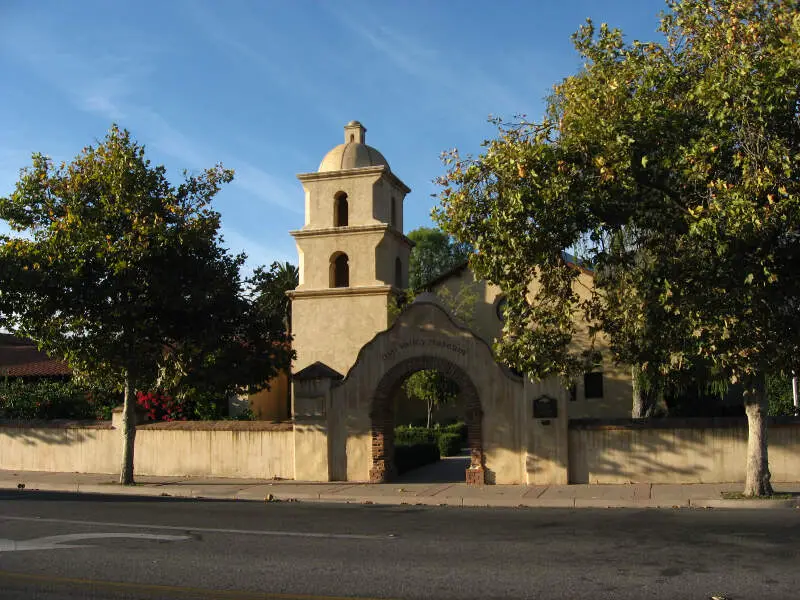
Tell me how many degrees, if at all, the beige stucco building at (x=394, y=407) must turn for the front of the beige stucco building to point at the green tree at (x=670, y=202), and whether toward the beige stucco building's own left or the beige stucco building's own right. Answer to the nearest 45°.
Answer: approximately 45° to the beige stucco building's own left

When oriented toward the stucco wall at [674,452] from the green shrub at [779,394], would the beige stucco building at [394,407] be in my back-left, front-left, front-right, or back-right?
front-right

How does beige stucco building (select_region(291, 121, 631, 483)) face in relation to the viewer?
toward the camera

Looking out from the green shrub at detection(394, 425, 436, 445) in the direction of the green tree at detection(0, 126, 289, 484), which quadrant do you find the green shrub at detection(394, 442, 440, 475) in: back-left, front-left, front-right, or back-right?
front-left

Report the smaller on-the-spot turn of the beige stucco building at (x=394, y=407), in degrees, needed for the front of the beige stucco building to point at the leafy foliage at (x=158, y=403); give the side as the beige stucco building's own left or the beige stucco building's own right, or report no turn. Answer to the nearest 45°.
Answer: approximately 135° to the beige stucco building's own right

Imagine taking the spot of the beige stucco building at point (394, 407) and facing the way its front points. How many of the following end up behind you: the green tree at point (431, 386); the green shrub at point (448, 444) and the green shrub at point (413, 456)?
3

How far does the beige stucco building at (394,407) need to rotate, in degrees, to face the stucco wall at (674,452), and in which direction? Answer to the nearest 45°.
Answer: approximately 90° to its left

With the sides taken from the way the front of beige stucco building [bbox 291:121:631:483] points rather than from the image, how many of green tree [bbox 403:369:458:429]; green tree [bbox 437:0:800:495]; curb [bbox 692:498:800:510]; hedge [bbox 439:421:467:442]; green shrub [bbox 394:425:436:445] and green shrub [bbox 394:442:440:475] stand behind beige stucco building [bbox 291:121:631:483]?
4

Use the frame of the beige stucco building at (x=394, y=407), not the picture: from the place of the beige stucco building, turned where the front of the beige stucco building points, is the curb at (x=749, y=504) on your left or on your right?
on your left

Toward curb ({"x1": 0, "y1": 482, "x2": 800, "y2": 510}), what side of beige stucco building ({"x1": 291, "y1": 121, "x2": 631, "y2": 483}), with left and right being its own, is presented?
front
